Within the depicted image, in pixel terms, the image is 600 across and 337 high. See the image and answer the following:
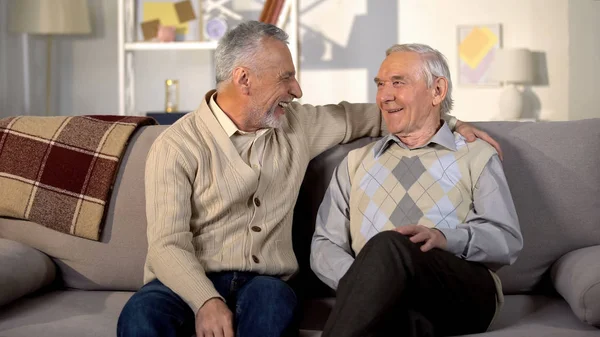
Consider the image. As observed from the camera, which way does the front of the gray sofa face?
facing the viewer

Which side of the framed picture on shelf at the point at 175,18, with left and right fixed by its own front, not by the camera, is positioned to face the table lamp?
left

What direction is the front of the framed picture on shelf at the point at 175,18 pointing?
toward the camera

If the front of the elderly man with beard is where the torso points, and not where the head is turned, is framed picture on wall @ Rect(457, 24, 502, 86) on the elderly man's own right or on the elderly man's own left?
on the elderly man's own left

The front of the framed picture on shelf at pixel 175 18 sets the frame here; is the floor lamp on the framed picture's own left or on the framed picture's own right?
on the framed picture's own right

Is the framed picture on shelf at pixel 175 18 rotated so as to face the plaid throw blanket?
yes

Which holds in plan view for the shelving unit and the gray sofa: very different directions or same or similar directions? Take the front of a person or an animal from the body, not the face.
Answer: same or similar directions

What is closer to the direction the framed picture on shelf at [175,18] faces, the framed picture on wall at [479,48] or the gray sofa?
the gray sofa

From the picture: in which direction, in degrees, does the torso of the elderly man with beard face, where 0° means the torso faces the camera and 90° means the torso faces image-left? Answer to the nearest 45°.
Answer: approximately 315°

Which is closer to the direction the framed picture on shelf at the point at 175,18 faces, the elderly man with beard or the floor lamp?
the elderly man with beard

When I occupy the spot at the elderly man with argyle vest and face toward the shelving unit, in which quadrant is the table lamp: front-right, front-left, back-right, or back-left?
front-right

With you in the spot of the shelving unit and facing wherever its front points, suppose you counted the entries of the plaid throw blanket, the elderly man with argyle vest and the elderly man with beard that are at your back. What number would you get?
0

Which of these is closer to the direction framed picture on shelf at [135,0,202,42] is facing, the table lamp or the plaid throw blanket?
the plaid throw blanket

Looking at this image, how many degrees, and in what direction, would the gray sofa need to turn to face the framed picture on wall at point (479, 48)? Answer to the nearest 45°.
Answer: approximately 180°

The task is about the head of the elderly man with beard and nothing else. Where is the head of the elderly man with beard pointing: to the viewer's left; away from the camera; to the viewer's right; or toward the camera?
to the viewer's right

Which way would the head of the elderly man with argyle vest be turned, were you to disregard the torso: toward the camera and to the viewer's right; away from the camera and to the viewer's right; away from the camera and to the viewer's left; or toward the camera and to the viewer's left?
toward the camera and to the viewer's left
